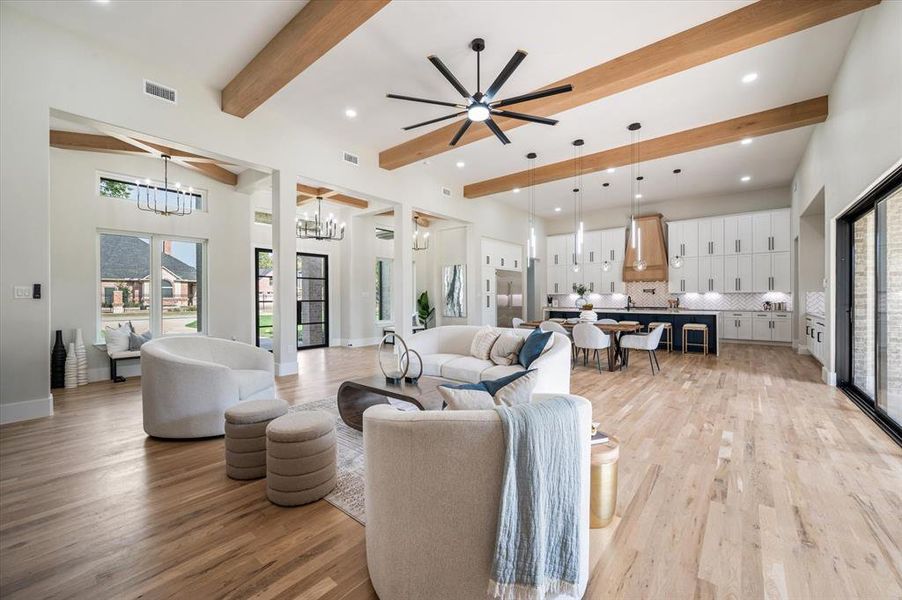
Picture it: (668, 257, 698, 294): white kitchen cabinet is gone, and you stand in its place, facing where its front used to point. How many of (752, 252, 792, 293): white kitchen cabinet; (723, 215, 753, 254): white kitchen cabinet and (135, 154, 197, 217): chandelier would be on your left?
2

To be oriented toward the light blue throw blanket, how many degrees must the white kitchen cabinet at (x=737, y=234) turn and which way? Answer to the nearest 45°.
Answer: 0° — it already faces it

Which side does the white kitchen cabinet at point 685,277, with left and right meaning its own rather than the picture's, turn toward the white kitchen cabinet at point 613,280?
right

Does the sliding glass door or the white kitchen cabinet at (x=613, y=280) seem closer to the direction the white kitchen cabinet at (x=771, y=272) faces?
the sliding glass door

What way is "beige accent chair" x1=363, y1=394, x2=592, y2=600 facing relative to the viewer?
away from the camera

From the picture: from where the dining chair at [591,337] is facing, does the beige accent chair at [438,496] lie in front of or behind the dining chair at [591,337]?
behind

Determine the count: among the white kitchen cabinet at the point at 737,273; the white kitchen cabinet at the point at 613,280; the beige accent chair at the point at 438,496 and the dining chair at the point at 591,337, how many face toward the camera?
2

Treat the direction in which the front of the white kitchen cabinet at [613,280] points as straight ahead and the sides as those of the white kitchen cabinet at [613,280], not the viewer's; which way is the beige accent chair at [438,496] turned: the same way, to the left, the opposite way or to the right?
the opposite way

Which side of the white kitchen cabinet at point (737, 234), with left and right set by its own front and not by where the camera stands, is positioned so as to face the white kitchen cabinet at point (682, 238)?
right
